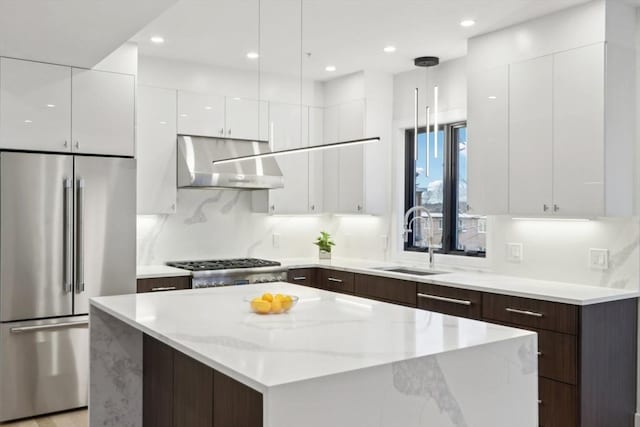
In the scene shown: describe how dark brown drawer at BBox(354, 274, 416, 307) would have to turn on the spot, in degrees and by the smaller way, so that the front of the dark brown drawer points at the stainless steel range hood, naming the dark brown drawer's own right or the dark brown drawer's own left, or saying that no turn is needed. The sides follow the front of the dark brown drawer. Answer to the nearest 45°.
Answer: approximately 45° to the dark brown drawer's own right

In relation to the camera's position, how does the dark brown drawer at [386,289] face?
facing the viewer and to the left of the viewer

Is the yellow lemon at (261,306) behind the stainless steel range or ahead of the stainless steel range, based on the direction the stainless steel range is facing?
ahead

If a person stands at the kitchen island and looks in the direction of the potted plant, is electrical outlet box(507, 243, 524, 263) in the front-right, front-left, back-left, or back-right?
front-right

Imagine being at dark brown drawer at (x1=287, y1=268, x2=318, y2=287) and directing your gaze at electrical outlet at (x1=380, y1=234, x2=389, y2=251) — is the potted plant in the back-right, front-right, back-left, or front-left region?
front-left

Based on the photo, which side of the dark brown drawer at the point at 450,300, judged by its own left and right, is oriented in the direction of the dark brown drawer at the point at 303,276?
right

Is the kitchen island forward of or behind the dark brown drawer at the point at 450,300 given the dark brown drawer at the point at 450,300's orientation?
forward

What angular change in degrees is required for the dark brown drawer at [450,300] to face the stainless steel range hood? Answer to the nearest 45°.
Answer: approximately 45° to its right

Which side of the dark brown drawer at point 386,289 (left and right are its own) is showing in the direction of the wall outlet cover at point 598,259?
left

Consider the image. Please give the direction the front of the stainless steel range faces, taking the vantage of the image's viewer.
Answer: facing the viewer and to the right of the viewer

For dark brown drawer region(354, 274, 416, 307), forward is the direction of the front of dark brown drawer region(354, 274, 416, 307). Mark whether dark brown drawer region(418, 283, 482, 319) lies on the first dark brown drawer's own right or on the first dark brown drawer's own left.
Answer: on the first dark brown drawer's own left

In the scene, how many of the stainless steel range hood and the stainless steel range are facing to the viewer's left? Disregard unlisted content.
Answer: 0

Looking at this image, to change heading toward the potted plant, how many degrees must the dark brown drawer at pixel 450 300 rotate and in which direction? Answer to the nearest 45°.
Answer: approximately 90° to its right

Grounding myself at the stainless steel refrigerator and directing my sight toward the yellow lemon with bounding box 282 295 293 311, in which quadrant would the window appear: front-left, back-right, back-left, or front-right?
front-left

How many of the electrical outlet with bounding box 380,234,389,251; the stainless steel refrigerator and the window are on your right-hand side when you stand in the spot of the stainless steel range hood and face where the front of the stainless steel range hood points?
1
